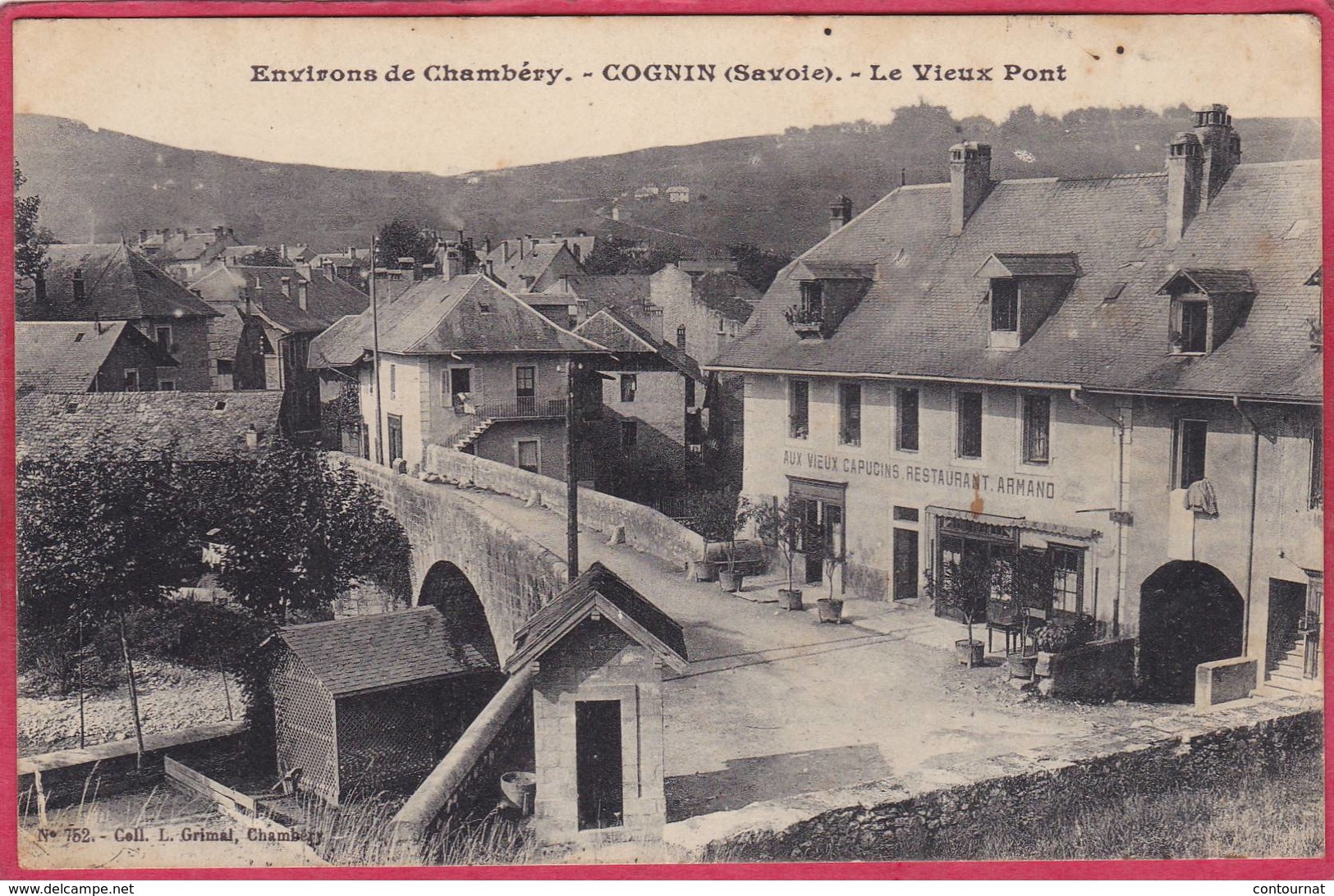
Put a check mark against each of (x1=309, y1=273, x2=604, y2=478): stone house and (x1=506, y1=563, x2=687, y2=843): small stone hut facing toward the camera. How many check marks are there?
2

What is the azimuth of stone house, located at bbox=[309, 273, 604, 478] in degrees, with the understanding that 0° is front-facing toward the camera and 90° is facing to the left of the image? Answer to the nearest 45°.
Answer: approximately 0°

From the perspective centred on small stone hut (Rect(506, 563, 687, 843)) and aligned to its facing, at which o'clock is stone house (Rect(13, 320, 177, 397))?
The stone house is roughly at 4 o'clock from the small stone hut.

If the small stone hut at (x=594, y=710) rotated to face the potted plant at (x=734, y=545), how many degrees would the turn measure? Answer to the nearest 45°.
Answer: approximately 180°

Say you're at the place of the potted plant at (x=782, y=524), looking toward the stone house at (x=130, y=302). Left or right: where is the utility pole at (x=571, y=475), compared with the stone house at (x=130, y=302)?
left

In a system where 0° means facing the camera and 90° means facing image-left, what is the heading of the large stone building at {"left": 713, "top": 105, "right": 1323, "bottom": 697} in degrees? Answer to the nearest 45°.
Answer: approximately 45°
